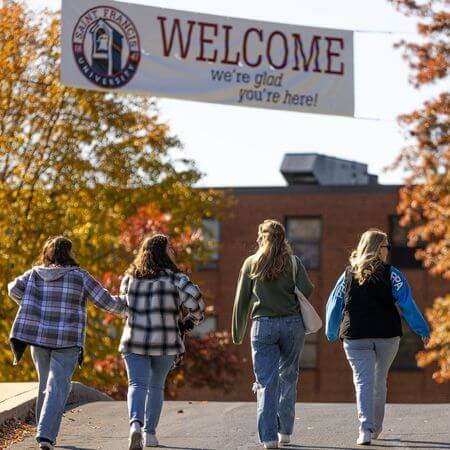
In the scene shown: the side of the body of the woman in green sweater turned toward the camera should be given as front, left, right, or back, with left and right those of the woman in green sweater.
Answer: back

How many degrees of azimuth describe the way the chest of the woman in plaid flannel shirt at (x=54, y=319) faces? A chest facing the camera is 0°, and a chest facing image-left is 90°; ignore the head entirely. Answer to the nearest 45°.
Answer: approximately 180°

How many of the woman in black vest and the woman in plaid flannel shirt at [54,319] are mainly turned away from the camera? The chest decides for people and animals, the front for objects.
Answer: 2

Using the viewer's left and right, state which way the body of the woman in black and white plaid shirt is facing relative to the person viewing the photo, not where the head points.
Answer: facing away from the viewer

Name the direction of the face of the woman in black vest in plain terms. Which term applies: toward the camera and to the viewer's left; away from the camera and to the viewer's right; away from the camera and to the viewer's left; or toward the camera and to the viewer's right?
away from the camera and to the viewer's right

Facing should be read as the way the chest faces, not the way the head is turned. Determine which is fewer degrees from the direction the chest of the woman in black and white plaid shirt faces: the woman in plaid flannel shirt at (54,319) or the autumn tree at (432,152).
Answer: the autumn tree

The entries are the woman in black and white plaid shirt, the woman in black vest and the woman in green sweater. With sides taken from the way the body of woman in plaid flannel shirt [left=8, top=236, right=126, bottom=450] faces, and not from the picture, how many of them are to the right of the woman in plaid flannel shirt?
3

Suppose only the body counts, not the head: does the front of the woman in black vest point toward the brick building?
yes

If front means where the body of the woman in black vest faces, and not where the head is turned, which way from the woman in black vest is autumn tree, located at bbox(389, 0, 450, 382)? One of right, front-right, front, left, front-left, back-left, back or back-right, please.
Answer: front

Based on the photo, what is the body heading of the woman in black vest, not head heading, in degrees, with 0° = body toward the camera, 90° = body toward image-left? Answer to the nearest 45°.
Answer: approximately 180°

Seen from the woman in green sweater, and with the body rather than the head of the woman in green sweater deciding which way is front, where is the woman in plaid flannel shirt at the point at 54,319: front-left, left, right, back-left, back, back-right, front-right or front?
left

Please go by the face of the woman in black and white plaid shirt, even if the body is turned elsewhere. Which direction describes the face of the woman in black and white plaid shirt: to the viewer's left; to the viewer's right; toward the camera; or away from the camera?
away from the camera

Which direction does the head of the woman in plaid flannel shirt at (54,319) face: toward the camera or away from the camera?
away from the camera

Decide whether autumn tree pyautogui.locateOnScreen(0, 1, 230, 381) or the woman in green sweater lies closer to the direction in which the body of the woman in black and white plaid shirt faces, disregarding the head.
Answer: the autumn tree
